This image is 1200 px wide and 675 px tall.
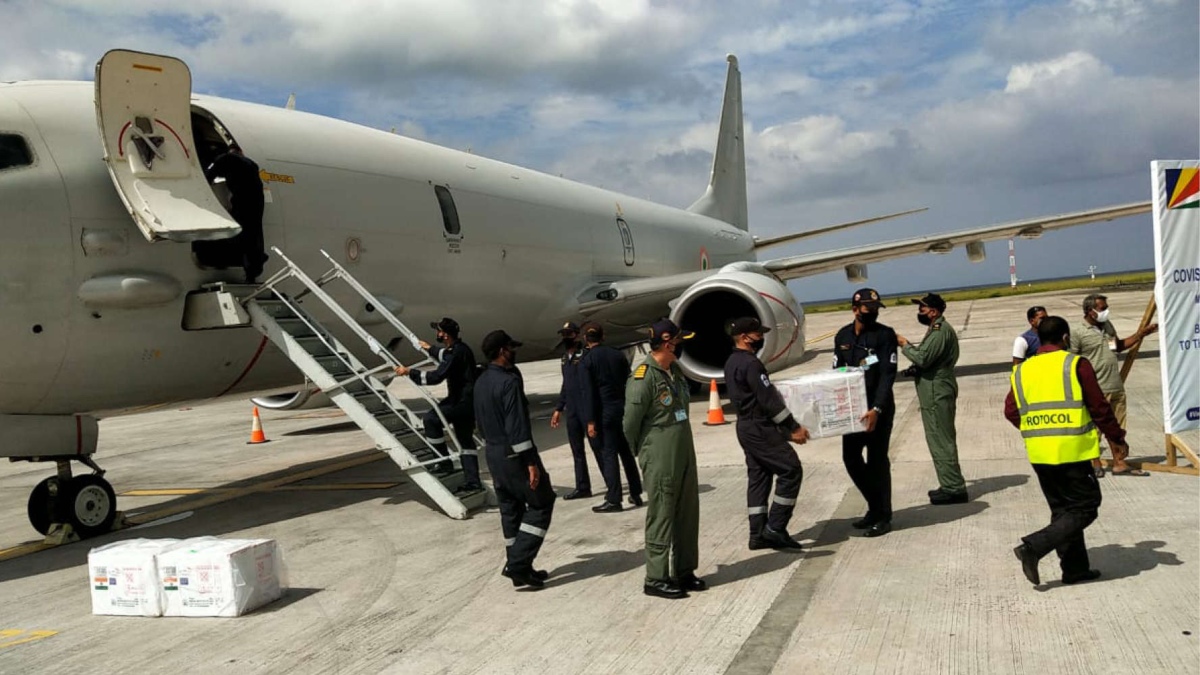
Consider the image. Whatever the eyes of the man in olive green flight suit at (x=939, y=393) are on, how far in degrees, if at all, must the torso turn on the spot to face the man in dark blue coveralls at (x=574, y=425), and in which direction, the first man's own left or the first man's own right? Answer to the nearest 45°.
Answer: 0° — they already face them

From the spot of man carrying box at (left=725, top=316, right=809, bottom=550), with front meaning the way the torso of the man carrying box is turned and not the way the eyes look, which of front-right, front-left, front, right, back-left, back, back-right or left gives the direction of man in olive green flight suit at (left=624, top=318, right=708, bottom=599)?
back-right

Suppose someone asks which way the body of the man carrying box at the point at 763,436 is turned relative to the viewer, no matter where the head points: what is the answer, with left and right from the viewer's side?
facing to the right of the viewer

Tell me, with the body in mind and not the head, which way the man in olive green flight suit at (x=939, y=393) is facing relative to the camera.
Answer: to the viewer's left

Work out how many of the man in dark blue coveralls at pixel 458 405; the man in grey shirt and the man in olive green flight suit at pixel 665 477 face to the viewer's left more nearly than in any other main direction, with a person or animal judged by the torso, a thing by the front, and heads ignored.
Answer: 1

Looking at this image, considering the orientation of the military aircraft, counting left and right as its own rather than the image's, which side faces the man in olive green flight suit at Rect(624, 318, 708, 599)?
left

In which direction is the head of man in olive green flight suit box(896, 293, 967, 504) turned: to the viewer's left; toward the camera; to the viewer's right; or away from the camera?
to the viewer's left

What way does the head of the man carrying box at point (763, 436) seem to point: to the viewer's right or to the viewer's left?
to the viewer's right

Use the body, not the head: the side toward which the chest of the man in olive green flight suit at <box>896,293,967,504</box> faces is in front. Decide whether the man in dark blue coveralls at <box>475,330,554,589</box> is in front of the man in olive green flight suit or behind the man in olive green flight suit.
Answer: in front

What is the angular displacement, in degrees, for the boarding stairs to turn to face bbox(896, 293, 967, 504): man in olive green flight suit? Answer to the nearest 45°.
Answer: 0° — it already faces them

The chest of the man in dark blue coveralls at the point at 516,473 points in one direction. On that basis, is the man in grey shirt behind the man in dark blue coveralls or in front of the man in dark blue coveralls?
in front

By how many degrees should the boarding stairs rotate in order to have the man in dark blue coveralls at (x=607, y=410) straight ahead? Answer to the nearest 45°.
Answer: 0° — it already faces them

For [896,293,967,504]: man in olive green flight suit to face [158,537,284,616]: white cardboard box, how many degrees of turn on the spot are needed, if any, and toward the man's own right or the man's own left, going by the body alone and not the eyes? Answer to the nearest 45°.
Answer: approximately 45° to the man's own left

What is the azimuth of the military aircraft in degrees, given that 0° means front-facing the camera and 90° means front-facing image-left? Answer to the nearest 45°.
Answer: approximately 45°

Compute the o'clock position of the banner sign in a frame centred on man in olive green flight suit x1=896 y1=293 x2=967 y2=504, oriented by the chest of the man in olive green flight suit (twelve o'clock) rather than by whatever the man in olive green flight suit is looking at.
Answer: The banner sign is roughly at 5 o'clock from the man in olive green flight suit.
